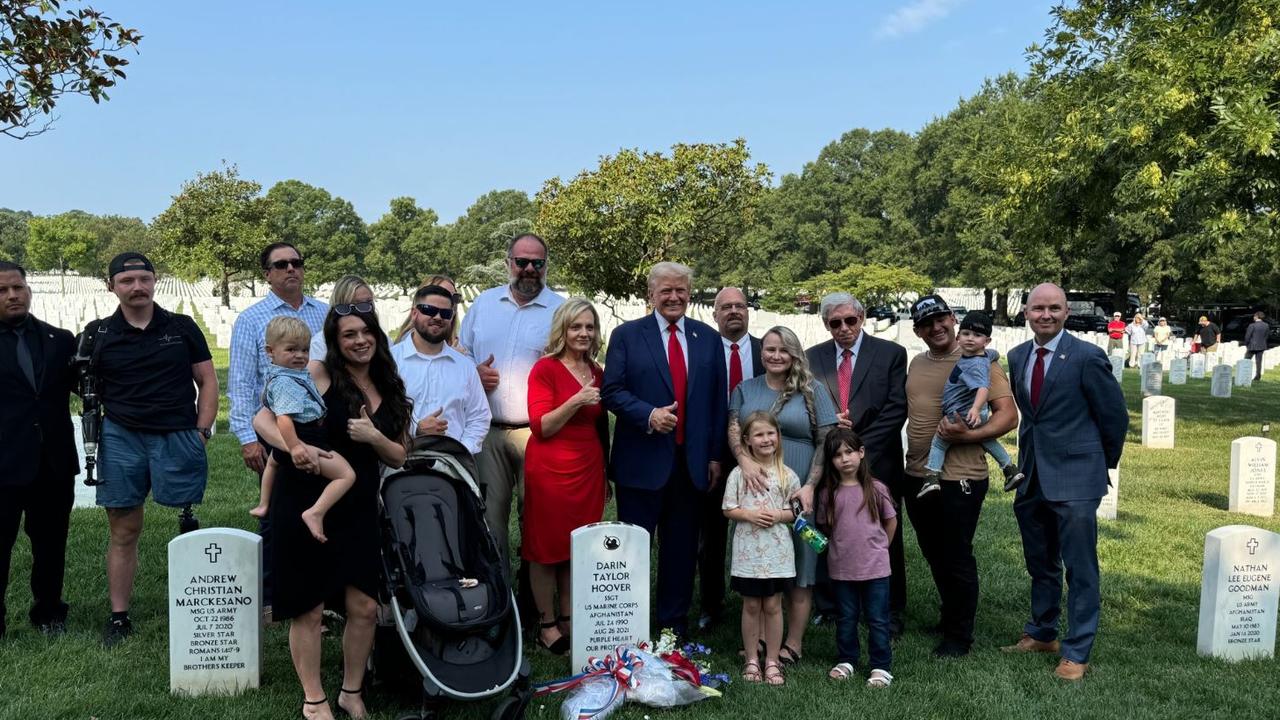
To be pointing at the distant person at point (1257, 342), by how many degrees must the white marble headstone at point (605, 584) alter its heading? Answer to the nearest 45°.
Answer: approximately 135° to its left

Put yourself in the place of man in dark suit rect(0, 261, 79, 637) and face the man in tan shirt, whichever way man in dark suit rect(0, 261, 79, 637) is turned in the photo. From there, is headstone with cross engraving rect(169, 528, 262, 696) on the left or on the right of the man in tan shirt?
right

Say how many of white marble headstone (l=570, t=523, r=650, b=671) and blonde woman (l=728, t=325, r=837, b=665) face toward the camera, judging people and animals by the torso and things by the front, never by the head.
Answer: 2

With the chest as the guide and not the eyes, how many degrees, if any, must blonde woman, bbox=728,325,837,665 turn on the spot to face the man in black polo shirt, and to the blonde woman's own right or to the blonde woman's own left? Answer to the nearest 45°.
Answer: approximately 90° to the blonde woman's own right

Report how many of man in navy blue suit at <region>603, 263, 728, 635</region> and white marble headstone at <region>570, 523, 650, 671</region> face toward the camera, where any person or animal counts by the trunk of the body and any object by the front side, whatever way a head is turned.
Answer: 2

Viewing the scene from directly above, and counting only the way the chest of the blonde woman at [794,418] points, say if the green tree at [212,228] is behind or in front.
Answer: behind

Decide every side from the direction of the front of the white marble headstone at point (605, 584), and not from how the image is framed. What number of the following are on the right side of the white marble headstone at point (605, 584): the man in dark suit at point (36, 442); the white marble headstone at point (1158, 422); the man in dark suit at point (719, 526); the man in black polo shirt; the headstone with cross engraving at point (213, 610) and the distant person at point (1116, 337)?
3
